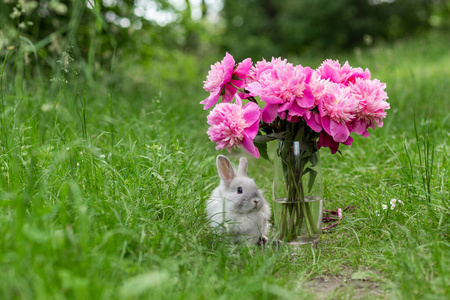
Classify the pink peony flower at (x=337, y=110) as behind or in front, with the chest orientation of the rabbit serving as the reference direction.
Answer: in front
